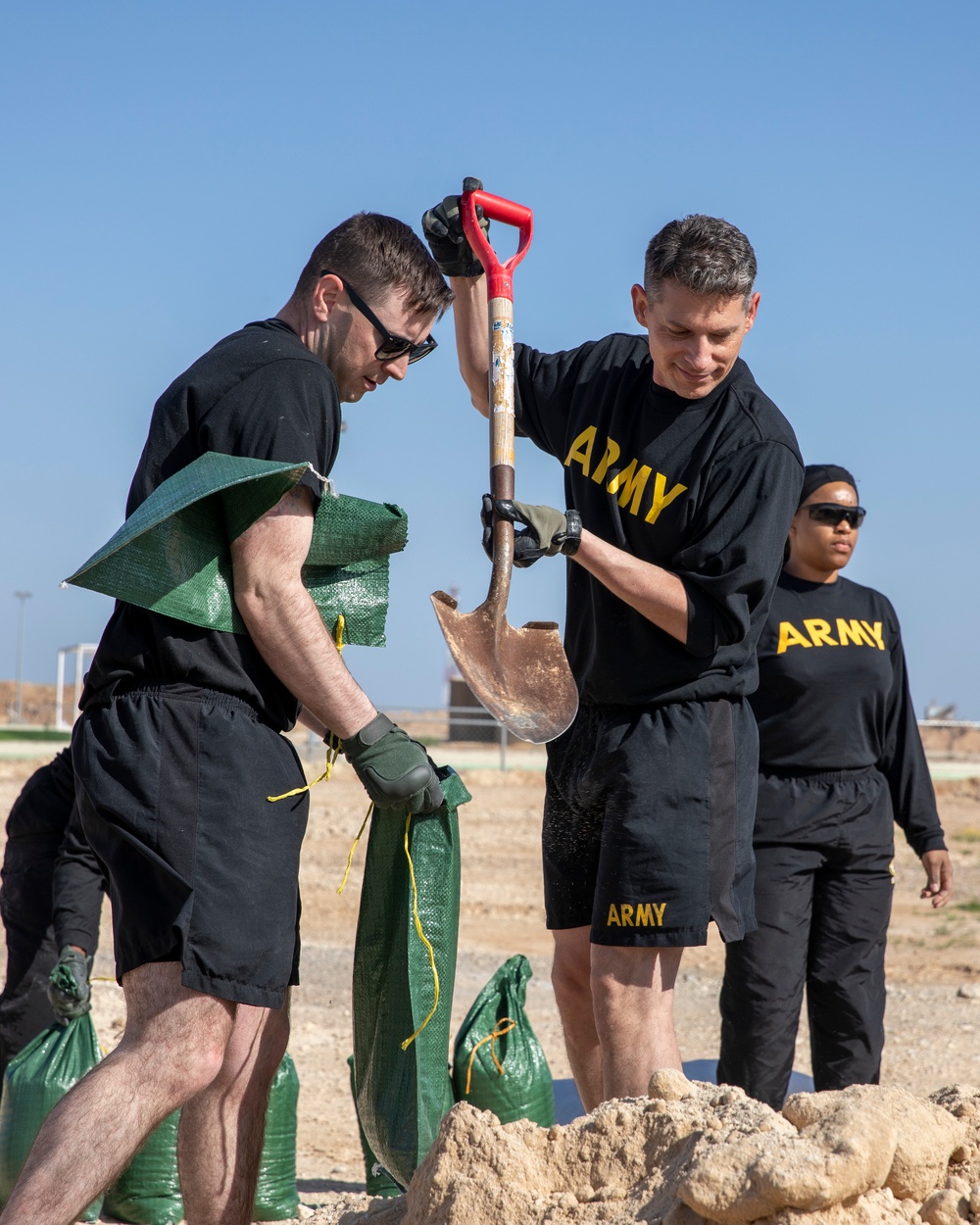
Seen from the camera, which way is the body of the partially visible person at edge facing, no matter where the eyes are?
to the viewer's right

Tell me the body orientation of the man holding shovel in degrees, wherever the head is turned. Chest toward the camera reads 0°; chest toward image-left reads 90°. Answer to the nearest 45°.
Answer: approximately 45°

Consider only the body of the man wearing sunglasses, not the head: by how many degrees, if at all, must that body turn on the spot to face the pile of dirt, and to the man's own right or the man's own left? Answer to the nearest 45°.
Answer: approximately 45° to the man's own right

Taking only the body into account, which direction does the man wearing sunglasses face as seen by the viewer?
to the viewer's right

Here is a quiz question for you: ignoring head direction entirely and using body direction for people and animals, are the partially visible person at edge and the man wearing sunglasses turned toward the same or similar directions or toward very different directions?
same or similar directions

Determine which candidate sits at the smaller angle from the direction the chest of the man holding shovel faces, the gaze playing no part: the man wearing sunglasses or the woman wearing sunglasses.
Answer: the man wearing sunglasses

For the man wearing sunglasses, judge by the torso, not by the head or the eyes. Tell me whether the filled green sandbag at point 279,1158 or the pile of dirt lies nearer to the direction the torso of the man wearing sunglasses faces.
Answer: the pile of dirt

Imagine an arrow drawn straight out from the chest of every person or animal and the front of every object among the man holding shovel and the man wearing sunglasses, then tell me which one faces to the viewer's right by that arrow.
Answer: the man wearing sunglasses

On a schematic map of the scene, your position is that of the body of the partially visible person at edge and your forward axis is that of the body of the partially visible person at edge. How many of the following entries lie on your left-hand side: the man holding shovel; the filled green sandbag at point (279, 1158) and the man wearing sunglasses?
0

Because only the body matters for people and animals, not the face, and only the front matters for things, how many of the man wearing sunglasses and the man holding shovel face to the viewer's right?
1

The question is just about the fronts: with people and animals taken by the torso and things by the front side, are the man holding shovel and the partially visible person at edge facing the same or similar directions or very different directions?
very different directions

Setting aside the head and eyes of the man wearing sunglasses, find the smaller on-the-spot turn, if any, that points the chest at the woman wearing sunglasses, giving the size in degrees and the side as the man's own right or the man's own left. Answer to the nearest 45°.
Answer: approximately 45° to the man's own left

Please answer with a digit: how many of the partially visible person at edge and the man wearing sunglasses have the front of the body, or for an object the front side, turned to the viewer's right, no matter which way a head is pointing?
2
